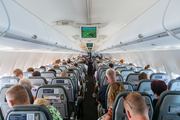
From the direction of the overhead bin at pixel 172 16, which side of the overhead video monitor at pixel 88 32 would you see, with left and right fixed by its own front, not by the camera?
front

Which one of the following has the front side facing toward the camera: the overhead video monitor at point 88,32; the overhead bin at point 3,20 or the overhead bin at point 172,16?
the overhead video monitor

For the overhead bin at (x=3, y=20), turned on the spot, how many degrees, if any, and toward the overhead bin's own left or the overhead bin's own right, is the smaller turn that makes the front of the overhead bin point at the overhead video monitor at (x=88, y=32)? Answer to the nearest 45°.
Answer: approximately 45° to the overhead bin's own left

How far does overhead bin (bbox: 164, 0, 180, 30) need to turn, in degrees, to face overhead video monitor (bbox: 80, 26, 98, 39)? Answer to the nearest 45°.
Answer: approximately 45° to its right

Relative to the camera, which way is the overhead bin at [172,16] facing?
to the viewer's left

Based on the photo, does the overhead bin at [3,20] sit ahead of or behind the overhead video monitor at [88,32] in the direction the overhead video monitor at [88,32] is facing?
ahead

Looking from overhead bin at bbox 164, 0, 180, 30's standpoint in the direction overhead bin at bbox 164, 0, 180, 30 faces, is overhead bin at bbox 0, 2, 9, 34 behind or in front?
in front

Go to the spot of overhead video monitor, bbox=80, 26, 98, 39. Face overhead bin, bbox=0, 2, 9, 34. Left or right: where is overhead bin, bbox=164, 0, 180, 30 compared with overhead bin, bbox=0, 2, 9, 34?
left

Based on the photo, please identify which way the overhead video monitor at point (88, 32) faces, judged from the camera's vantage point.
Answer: facing the viewer

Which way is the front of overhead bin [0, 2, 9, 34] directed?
to the viewer's right
